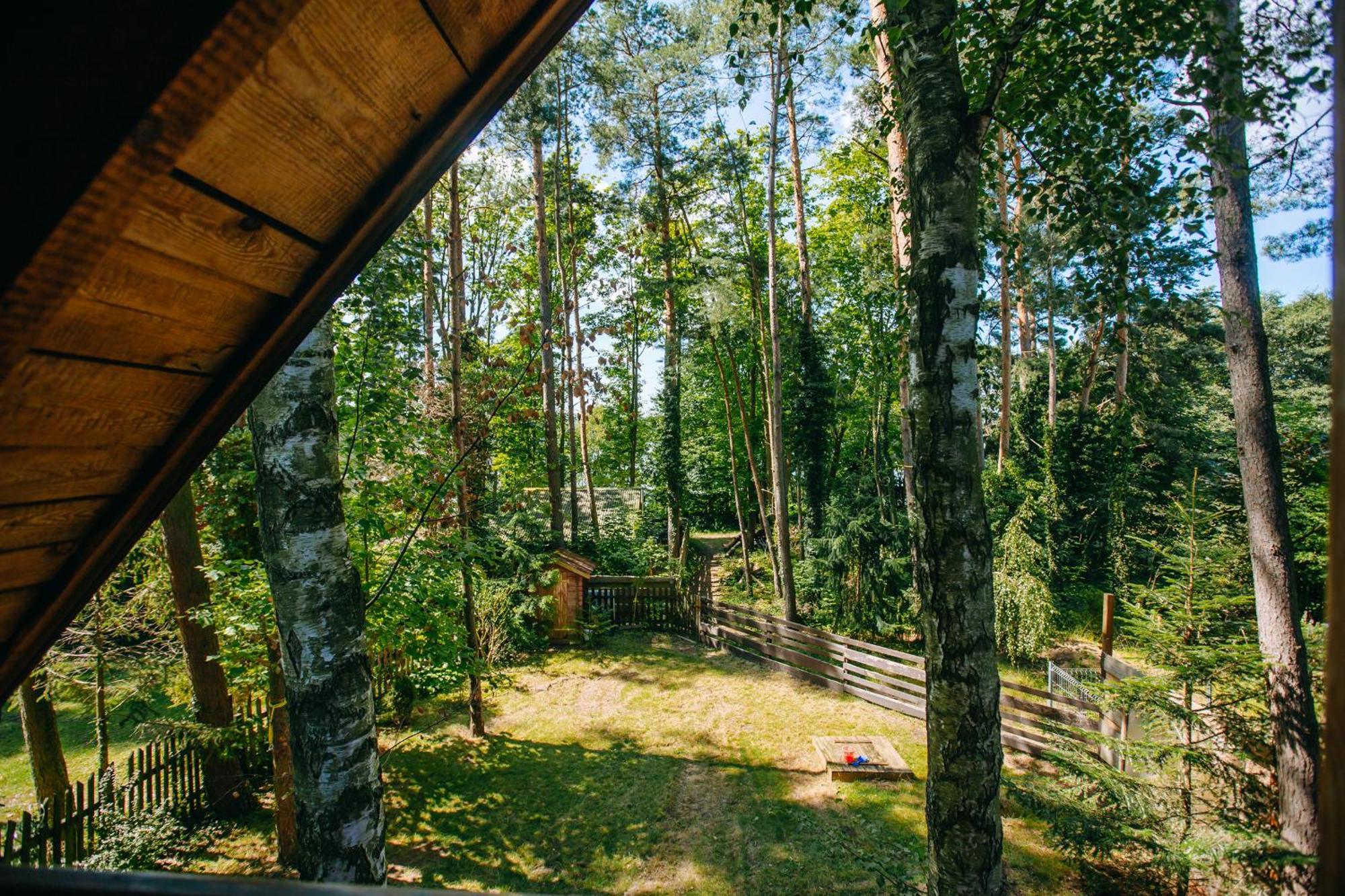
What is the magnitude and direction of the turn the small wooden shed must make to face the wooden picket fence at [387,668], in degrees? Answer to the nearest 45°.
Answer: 0° — it already faces it

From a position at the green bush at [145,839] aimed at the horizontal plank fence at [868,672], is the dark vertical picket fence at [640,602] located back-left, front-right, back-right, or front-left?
front-left

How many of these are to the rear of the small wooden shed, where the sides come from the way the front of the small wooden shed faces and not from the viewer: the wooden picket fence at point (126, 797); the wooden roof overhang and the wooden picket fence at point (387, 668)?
0

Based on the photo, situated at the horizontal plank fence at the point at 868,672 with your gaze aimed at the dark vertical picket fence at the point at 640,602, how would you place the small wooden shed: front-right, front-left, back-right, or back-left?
front-left

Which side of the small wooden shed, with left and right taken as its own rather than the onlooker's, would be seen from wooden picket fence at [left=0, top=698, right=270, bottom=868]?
front

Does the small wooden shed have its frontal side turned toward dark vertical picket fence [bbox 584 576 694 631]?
no

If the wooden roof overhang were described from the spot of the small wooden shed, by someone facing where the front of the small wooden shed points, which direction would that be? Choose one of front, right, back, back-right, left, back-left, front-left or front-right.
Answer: front-left

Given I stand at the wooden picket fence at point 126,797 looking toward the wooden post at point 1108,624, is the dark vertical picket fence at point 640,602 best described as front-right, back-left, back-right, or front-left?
front-left

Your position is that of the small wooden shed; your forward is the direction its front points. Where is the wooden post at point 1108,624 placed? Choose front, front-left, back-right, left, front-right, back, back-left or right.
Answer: left

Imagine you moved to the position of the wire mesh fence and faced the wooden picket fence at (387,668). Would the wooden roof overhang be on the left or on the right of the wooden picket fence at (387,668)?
left

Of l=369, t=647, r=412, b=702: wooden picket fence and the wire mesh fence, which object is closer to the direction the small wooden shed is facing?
the wooden picket fence

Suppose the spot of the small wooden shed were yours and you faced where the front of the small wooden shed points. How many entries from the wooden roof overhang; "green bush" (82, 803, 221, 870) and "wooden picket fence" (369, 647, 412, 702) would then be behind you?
0

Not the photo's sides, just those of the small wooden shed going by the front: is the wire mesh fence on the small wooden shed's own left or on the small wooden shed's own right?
on the small wooden shed's own left
